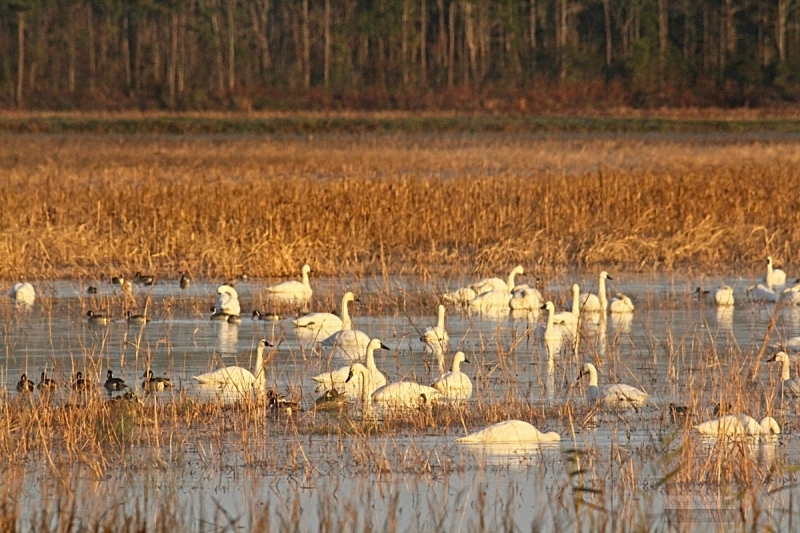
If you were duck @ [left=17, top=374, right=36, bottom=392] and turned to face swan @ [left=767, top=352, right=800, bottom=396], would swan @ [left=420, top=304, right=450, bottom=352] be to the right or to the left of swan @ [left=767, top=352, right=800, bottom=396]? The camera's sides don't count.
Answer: left

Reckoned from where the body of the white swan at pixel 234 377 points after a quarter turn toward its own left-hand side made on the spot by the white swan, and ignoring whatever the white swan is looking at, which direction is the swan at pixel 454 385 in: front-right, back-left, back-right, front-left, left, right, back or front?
right

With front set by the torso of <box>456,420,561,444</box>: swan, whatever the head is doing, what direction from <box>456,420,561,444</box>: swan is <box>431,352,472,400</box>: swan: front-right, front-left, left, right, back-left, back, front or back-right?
left

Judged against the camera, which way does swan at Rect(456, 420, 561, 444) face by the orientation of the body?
to the viewer's right

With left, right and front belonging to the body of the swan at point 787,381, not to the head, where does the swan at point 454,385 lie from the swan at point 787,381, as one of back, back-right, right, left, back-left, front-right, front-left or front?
front

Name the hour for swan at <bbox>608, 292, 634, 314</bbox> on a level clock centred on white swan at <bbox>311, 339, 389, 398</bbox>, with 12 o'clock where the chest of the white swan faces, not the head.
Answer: The swan is roughly at 10 o'clock from the white swan.

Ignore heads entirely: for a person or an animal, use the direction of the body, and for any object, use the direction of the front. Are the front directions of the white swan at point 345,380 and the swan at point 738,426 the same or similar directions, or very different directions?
same or similar directions

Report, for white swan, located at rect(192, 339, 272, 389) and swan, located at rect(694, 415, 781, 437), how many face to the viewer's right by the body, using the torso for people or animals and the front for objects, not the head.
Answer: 2

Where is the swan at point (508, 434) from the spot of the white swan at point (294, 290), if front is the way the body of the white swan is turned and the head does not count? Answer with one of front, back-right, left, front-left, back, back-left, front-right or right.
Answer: right

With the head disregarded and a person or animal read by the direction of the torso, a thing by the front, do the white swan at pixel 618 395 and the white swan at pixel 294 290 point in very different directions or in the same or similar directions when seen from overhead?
very different directions
